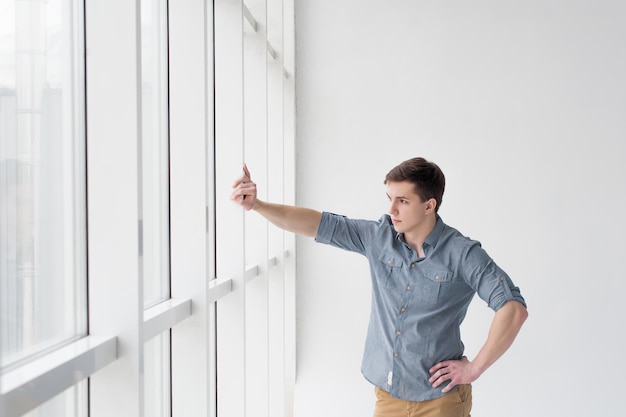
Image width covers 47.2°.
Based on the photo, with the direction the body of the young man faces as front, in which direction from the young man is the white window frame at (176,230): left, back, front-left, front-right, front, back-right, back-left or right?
front

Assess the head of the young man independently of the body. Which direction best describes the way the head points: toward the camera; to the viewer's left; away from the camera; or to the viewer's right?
to the viewer's left
